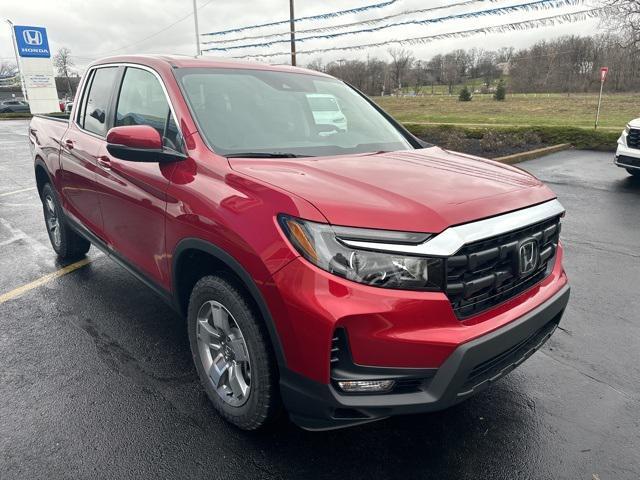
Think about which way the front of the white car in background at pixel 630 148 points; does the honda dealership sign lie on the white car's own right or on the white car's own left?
on the white car's own right

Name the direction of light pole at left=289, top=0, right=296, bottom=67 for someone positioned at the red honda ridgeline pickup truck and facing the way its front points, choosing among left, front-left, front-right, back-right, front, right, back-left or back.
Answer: back-left

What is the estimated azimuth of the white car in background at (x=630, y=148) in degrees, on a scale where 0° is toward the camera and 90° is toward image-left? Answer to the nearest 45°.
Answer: approximately 45°

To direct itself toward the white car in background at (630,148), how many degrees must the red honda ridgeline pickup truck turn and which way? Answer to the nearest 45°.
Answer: approximately 90° to its left

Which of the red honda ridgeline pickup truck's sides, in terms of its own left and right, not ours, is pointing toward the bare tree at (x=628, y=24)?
left

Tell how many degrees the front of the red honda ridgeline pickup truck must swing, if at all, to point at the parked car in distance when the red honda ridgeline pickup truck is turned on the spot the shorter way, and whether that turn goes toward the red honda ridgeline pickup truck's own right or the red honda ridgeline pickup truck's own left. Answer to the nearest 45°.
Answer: approximately 180°

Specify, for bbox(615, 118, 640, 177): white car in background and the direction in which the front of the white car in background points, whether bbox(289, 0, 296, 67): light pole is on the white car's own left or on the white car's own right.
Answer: on the white car's own right

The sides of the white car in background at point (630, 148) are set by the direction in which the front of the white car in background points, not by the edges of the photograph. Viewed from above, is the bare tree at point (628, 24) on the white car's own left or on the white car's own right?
on the white car's own right

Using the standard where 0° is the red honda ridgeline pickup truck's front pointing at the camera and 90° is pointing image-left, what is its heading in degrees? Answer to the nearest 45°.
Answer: approximately 315°

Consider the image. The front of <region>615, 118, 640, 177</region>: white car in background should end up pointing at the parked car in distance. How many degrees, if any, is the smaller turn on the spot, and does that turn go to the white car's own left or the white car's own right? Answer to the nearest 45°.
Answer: approximately 45° to the white car's own right
